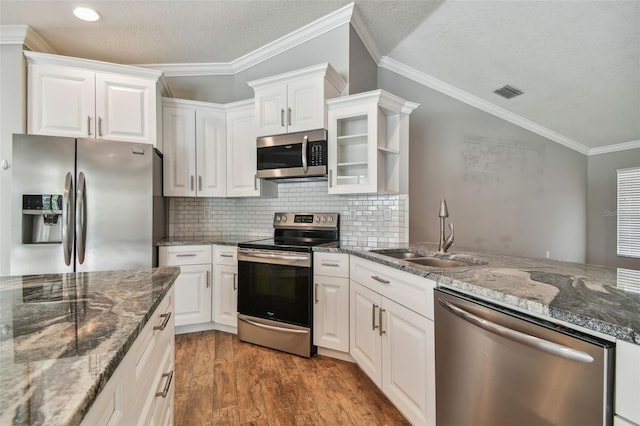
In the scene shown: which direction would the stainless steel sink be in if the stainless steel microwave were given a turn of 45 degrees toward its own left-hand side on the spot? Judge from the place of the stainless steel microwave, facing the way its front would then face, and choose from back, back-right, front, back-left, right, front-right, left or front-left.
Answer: front-left

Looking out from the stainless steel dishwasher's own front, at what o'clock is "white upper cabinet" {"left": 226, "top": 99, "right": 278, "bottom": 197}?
The white upper cabinet is roughly at 2 o'clock from the stainless steel dishwasher.

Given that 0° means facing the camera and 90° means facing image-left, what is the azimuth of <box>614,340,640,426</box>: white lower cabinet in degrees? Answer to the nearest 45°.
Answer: approximately 45°

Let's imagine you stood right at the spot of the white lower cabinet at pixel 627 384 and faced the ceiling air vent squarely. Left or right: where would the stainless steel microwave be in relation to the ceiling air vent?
left

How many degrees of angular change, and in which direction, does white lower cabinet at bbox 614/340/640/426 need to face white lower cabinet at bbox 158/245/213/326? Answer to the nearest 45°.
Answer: approximately 45° to its right

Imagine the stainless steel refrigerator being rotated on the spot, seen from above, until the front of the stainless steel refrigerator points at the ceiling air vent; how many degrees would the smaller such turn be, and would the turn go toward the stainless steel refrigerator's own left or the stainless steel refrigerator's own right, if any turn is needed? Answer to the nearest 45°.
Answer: approximately 90° to the stainless steel refrigerator's own left

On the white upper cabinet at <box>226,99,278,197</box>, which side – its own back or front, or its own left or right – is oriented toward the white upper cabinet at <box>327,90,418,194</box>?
left

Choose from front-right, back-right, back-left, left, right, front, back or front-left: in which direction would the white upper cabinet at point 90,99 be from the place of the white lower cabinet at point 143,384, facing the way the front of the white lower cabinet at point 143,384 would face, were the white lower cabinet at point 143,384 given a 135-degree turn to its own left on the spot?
front-right

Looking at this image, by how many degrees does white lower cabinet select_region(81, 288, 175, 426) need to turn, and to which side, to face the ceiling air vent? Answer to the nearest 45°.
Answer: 0° — it already faces it

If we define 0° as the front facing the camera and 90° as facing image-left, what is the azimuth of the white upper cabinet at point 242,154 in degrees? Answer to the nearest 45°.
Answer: approximately 45°

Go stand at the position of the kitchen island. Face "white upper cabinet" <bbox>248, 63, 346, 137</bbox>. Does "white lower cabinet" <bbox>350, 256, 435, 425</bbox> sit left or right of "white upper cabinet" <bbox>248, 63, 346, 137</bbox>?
right

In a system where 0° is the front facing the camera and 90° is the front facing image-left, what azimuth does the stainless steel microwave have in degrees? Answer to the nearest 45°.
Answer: approximately 45°

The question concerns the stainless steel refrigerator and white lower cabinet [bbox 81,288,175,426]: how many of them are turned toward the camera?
1
